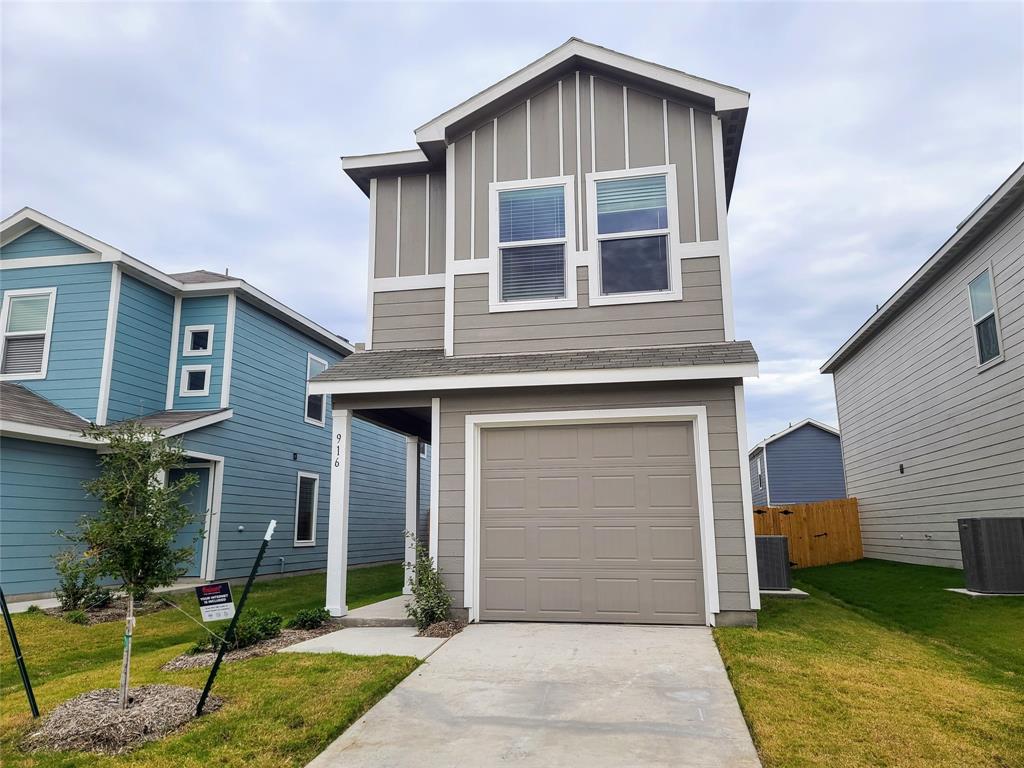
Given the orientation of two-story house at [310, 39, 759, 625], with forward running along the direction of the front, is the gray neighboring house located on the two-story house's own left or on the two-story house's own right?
on the two-story house's own left

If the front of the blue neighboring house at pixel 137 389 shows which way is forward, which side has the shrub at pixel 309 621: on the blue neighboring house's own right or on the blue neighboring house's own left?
on the blue neighboring house's own left

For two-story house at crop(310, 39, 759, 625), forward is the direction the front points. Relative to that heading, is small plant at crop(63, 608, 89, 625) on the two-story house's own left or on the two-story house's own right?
on the two-story house's own right

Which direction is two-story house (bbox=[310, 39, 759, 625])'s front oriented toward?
toward the camera

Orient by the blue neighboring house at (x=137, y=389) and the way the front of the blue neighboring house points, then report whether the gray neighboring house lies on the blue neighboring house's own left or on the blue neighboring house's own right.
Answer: on the blue neighboring house's own left

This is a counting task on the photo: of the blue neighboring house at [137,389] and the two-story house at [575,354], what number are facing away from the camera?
0

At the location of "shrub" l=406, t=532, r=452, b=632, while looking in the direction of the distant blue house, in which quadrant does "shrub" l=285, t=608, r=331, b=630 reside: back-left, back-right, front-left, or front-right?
back-left

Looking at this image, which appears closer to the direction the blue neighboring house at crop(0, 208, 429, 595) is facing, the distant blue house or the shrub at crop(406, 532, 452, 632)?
the shrub

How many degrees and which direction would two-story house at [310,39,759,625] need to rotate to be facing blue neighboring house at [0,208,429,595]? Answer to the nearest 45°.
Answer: approximately 135° to its right

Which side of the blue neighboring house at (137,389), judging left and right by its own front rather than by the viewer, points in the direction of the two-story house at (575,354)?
left

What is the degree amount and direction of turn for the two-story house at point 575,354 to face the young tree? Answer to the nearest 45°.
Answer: approximately 45° to its right

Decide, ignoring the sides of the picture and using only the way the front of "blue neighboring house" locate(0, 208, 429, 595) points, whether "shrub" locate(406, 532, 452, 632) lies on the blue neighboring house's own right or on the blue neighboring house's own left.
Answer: on the blue neighboring house's own left

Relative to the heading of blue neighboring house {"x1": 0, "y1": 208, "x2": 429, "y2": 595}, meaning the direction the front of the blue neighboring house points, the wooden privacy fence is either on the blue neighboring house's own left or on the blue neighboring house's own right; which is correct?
on the blue neighboring house's own left

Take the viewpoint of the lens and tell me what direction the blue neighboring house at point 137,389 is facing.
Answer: facing the viewer and to the left of the viewer
